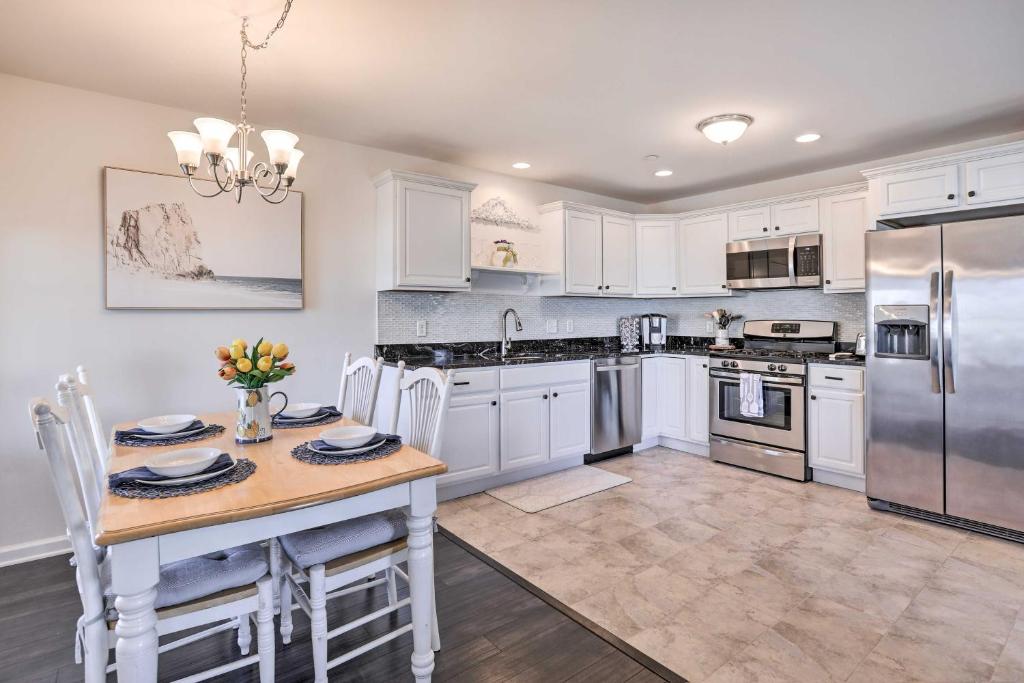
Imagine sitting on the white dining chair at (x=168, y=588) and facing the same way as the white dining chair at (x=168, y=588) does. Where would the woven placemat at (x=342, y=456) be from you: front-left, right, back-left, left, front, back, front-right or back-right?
front

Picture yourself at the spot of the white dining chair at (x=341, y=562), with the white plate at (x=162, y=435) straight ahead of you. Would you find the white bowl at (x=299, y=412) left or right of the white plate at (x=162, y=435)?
right

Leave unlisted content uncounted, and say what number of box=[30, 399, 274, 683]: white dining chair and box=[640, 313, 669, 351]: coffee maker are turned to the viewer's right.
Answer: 1

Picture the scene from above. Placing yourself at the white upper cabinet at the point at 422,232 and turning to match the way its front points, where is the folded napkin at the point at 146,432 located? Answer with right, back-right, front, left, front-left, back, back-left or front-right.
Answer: right

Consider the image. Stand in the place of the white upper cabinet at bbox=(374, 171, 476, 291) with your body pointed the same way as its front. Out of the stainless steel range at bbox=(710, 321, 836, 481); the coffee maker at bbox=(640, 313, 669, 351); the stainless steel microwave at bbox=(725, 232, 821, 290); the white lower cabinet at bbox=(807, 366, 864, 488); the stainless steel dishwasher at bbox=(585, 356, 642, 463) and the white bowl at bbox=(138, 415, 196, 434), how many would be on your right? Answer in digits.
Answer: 1

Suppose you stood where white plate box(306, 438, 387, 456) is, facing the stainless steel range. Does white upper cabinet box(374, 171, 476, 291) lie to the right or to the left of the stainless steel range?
left

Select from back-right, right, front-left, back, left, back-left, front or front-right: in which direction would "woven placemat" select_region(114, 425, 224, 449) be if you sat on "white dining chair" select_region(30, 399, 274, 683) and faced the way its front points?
left

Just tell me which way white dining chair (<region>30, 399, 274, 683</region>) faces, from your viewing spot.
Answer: facing to the right of the viewer

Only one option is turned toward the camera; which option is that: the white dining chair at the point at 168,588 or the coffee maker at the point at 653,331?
the coffee maker

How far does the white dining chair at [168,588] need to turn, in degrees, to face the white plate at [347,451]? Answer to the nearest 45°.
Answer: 0° — it already faces it

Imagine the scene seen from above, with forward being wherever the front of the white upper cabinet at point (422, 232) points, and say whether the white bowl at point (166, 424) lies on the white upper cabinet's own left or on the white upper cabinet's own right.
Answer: on the white upper cabinet's own right

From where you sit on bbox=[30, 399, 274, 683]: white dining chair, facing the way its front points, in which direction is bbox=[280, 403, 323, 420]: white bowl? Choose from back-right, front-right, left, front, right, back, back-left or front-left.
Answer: front-left

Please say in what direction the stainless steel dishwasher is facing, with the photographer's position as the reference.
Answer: facing the viewer and to the right of the viewer

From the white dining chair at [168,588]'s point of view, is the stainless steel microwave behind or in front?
in front

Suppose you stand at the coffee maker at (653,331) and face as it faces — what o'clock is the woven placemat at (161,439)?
The woven placemat is roughly at 1 o'clock from the coffee maker.

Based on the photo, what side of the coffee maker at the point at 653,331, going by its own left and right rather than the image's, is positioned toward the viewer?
front

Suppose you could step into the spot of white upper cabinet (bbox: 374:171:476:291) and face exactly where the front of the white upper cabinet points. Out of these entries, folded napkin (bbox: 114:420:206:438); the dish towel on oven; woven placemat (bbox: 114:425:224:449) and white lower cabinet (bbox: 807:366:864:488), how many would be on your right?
2

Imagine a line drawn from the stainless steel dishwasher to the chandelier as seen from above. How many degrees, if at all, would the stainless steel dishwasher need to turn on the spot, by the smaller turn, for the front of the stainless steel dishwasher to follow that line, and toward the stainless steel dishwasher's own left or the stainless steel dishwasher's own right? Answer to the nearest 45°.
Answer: approximately 90° to the stainless steel dishwasher's own right
